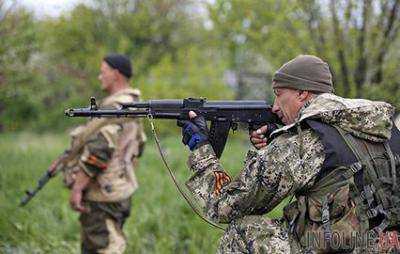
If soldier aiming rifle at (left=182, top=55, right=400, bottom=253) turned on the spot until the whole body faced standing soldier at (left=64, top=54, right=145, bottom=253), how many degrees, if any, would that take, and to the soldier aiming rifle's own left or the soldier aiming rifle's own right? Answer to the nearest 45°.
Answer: approximately 45° to the soldier aiming rifle's own right

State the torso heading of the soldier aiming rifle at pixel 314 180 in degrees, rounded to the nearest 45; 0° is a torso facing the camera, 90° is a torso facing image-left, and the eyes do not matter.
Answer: approximately 90°

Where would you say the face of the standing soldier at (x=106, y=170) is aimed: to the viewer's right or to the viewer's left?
to the viewer's left

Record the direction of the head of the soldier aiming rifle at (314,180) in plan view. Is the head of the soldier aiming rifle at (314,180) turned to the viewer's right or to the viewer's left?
to the viewer's left
